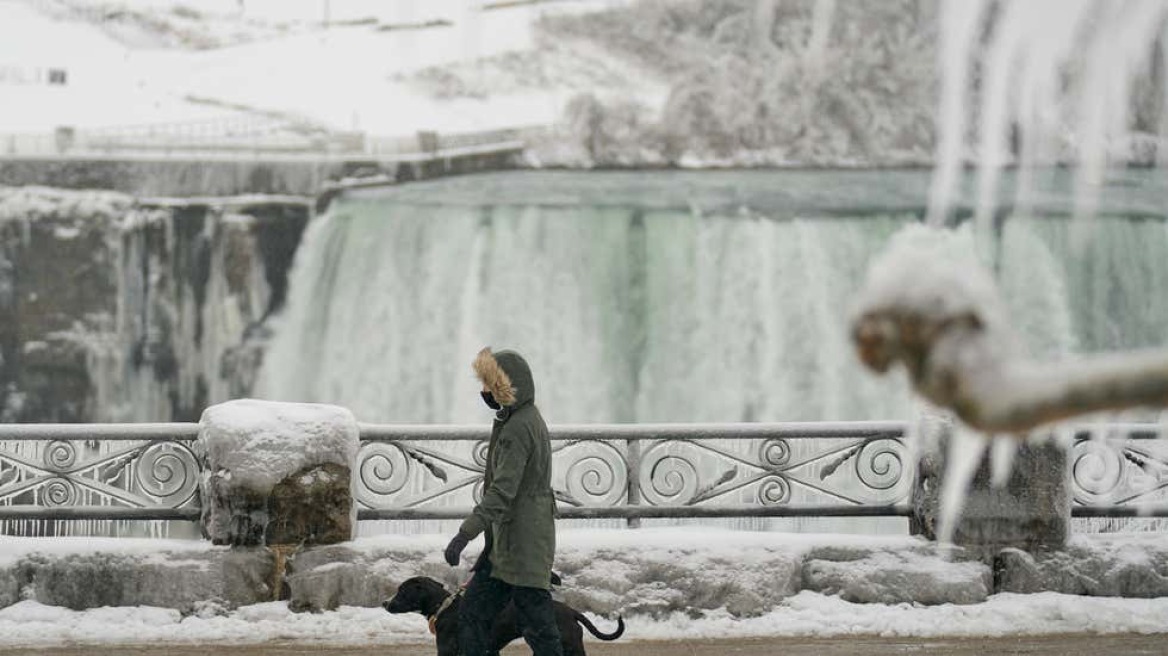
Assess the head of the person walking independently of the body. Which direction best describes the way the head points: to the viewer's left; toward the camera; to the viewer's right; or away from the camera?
to the viewer's left

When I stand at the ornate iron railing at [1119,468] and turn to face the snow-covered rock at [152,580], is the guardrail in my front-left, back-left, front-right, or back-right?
front-right

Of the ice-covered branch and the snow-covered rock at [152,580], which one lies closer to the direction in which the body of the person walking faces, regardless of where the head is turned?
the snow-covered rock

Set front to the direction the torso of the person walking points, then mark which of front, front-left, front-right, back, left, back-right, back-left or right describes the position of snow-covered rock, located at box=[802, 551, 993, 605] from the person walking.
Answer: back-right

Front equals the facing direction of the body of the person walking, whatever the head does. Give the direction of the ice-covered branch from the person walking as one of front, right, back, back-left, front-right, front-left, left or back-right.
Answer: left

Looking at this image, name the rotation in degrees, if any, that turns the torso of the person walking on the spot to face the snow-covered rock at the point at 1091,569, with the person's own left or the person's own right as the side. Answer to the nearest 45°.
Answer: approximately 135° to the person's own right

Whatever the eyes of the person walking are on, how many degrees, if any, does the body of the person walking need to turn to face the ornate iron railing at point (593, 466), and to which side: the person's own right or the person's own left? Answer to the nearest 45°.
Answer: approximately 90° to the person's own right

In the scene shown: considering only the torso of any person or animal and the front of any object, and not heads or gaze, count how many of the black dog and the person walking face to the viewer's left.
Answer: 2

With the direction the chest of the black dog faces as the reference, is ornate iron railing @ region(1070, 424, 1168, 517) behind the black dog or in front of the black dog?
behind

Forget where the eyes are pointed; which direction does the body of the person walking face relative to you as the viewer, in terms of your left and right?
facing to the left of the viewer

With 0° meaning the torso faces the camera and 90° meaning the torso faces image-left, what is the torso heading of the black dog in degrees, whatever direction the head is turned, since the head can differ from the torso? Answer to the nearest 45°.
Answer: approximately 90°

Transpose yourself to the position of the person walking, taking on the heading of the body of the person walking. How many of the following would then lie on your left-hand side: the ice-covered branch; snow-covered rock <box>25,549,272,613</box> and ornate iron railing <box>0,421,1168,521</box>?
1

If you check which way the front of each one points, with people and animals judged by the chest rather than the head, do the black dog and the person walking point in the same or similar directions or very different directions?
same or similar directions
